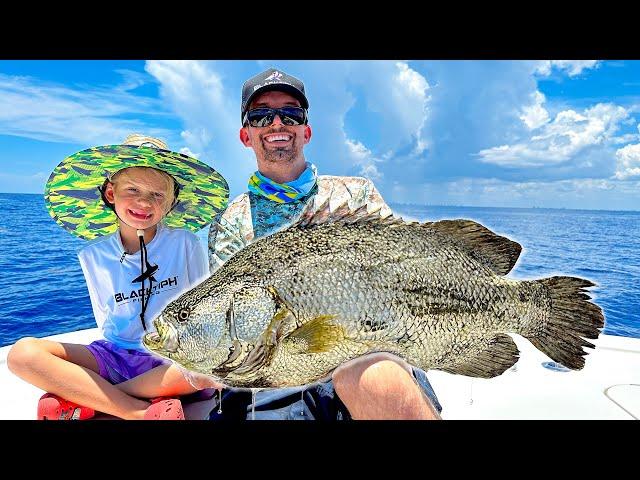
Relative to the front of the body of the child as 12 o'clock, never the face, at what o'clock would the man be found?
The man is roughly at 10 o'clock from the child.

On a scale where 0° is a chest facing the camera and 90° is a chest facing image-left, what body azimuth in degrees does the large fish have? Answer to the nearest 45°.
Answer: approximately 90°

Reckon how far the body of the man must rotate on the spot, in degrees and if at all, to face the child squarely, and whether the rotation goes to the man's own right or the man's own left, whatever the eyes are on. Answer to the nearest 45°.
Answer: approximately 90° to the man's own right

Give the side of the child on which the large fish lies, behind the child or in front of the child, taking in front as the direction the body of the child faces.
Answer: in front
